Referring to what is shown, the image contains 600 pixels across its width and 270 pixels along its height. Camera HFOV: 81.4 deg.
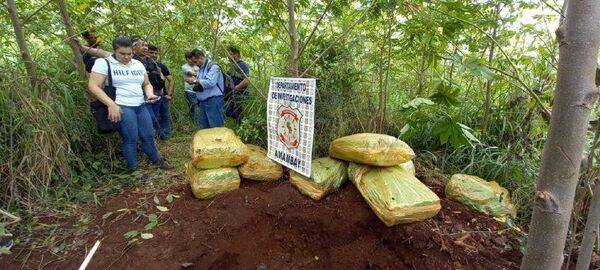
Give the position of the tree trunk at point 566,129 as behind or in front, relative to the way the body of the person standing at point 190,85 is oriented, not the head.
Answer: in front

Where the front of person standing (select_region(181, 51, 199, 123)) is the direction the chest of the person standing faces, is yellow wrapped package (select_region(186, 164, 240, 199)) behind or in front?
in front

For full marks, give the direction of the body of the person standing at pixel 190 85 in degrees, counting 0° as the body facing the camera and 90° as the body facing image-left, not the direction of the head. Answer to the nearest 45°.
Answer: approximately 315°

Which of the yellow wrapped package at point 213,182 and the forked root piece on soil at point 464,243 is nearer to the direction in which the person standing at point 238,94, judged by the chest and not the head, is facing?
the yellow wrapped package

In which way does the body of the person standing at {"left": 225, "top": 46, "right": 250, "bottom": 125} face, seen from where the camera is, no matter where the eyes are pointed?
to the viewer's left

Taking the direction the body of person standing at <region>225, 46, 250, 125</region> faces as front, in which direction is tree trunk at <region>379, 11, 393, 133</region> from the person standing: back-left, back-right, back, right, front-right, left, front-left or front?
back-left

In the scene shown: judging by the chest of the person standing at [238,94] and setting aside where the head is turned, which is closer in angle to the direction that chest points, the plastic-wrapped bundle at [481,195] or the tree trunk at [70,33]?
the tree trunk

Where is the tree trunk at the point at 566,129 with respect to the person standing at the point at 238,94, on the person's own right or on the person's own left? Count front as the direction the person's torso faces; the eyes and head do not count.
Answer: on the person's own left
